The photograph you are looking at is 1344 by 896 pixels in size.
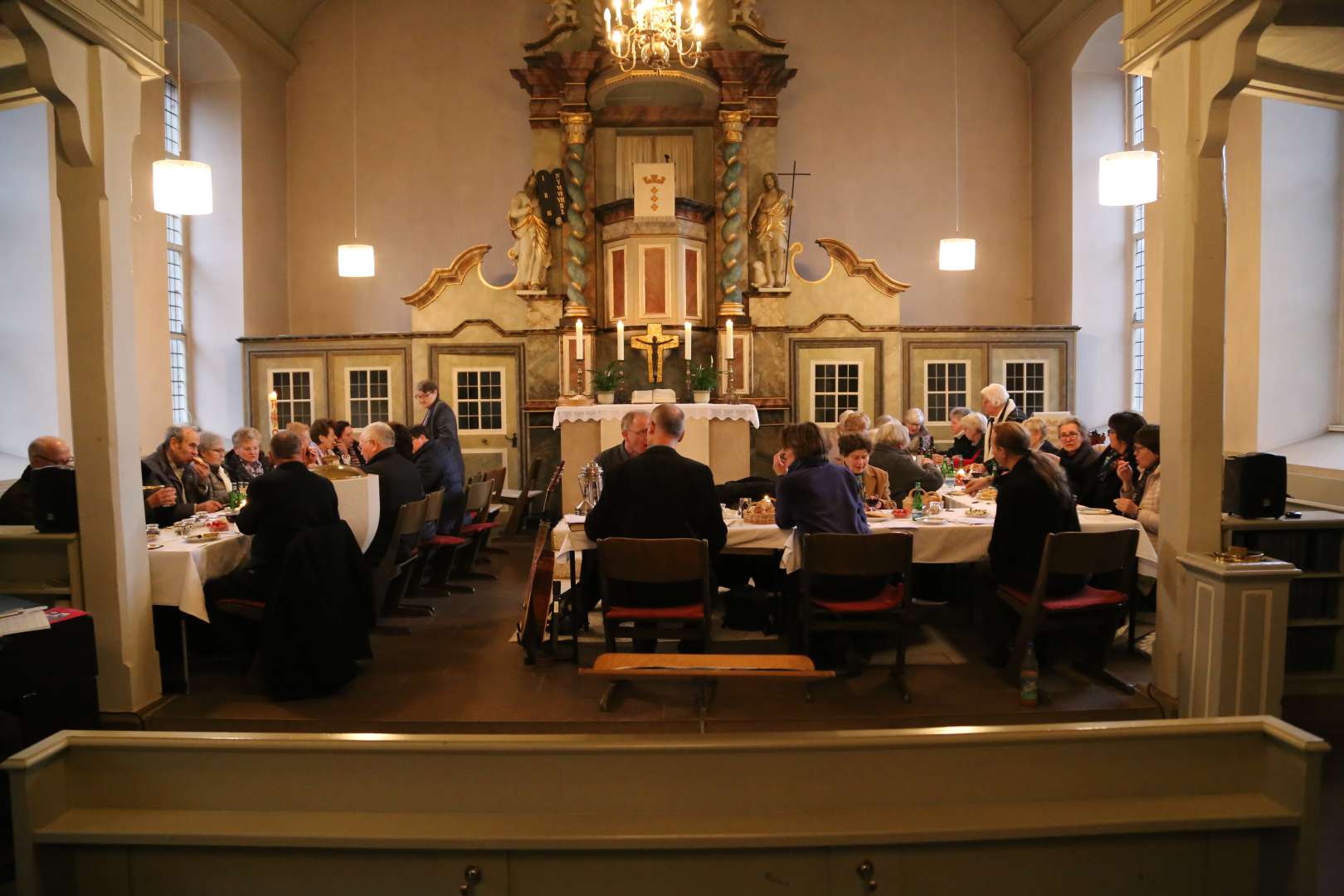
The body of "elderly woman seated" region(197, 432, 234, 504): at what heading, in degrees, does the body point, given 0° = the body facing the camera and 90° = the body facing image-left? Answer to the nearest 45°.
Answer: approximately 270°

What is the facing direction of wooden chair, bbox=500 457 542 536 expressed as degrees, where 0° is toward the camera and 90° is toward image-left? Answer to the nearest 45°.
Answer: approximately 90°

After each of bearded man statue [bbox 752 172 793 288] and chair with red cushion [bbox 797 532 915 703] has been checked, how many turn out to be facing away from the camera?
1

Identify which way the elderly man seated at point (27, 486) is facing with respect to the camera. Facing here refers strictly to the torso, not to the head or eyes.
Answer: to the viewer's right

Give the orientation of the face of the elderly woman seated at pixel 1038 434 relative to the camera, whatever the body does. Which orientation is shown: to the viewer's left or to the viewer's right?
to the viewer's left

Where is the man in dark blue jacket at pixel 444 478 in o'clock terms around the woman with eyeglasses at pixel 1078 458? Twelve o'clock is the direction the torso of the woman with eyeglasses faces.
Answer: The man in dark blue jacket is roughly at 1 o'clock from the woman with eyeglasses.

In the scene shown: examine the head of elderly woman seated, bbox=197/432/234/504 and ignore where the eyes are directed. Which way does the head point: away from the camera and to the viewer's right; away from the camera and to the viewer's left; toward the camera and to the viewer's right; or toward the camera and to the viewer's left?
toward the camera and to the viewer's right

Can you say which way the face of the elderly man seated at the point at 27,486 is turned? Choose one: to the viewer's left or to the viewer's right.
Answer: to the viewer's right

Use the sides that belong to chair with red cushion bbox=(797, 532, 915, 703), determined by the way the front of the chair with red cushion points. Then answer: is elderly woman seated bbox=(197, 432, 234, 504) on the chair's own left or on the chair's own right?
on the chair's own left

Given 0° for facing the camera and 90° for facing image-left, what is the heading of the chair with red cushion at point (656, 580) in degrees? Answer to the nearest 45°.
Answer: approximately 180°

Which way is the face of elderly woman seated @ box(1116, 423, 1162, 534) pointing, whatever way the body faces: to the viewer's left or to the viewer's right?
to the viewer's left
